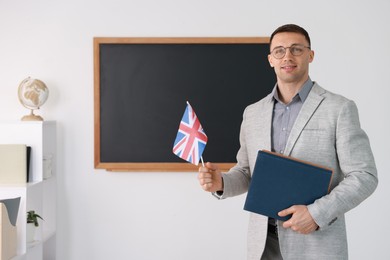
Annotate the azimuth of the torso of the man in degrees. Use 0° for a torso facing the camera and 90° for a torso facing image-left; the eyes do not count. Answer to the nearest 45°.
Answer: approximately 45°

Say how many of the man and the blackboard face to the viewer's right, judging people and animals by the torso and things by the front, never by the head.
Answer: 0

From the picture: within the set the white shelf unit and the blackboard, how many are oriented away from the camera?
0

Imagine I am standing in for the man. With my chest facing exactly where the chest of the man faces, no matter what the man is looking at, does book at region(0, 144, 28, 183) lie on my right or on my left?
on my right

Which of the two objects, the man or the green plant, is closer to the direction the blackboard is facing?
the man

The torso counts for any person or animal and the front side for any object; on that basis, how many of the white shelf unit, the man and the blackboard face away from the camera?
0

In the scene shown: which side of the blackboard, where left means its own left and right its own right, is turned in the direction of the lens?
front

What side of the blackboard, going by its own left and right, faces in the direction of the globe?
right

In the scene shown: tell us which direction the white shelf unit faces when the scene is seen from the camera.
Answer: facing the viewer and to the right of the viewer

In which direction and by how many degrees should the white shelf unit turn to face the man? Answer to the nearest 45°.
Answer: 0° — it already faces them
